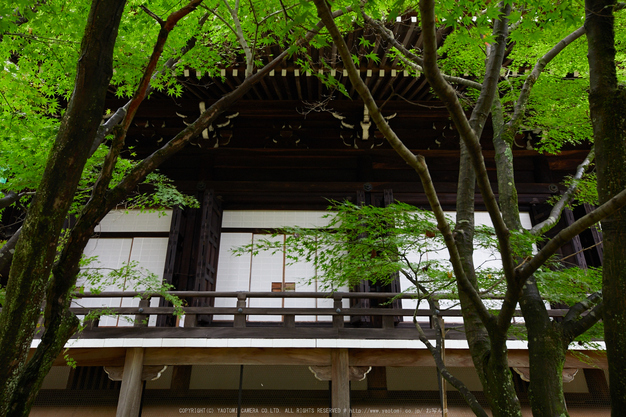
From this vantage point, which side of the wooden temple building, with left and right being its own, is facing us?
front
